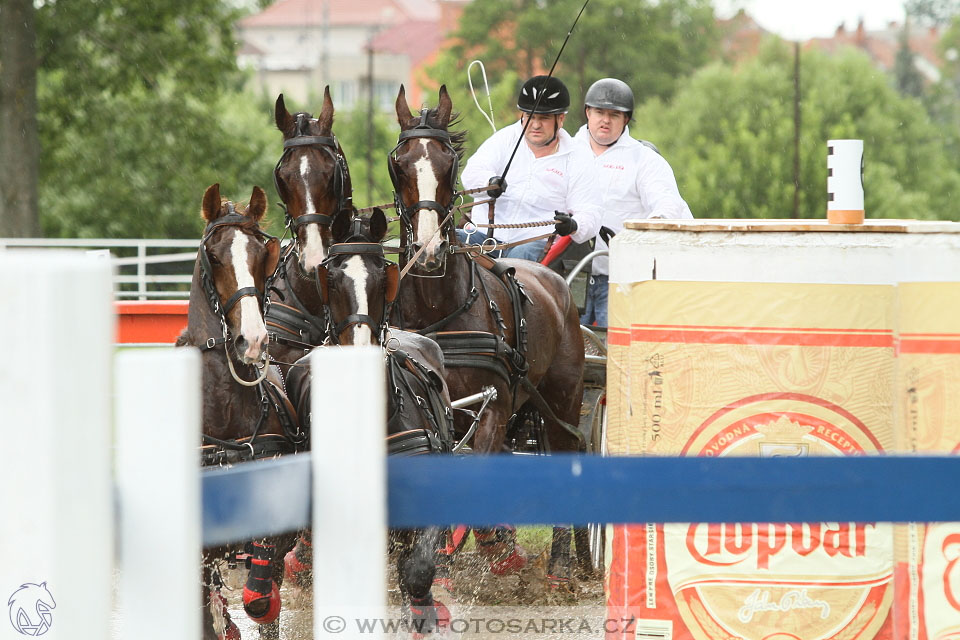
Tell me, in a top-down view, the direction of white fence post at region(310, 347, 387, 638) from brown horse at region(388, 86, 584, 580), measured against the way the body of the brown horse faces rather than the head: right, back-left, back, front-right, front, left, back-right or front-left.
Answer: front-left

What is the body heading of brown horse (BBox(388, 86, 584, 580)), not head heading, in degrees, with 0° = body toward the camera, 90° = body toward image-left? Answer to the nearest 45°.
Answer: approximately 45°

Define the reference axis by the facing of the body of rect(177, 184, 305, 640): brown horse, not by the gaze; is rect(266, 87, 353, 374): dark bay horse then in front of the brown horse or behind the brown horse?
behind

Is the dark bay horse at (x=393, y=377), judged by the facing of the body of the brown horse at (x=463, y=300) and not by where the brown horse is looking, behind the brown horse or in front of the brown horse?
in front

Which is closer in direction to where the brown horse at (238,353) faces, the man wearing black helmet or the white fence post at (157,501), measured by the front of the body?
the white fence post

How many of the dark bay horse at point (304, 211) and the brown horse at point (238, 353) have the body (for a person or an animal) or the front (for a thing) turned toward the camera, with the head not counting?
2

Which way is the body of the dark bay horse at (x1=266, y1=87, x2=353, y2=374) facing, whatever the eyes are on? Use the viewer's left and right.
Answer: facing the viewer

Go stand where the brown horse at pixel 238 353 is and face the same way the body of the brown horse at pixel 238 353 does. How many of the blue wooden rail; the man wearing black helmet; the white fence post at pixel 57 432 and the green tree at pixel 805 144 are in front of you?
2

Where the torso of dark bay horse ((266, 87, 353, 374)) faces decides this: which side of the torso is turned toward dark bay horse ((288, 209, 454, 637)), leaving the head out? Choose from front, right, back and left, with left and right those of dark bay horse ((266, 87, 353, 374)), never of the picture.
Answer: front

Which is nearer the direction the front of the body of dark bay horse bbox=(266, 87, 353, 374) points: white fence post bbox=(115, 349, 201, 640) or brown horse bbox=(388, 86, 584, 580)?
the white fence post

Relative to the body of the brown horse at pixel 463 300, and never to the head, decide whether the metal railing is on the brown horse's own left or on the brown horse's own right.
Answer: on the brown horse's own right

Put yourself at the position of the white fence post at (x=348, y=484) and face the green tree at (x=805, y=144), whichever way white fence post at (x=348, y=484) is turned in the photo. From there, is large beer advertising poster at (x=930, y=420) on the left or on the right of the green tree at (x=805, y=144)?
right

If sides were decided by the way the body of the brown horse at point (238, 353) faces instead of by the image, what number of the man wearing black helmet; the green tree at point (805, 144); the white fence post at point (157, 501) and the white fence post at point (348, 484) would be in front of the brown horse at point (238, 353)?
2
